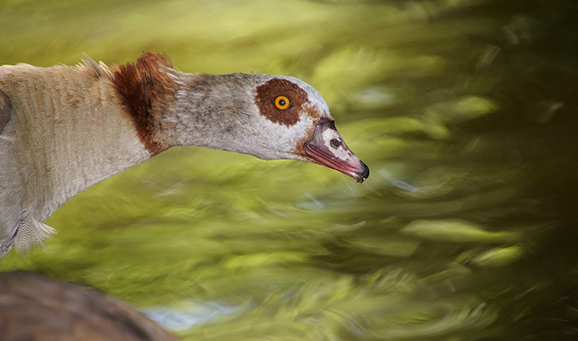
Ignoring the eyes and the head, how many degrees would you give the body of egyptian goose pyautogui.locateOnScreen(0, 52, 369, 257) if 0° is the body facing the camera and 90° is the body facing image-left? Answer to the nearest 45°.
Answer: approximately 270°
